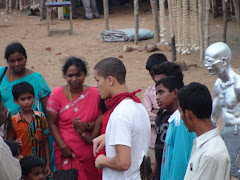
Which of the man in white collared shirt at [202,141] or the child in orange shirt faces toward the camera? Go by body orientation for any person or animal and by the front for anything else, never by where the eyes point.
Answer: the child in orange shirt

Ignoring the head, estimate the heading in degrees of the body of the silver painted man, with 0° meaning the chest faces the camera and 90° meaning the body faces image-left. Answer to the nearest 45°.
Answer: approximately 45°

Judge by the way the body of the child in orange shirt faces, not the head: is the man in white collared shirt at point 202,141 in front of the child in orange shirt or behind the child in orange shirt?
in front

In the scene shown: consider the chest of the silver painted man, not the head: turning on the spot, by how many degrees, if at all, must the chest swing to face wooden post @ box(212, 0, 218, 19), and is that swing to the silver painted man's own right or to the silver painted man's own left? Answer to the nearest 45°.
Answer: approximately 135° to the silver painted man's own right

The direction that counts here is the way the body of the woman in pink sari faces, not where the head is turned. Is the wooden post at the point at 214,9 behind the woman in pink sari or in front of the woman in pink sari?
behind

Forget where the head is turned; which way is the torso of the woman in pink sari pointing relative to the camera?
toward the camera

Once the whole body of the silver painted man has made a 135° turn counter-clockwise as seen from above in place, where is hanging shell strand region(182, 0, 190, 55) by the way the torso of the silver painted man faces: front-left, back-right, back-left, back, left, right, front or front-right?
left

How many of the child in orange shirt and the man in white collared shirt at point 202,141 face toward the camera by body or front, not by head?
1

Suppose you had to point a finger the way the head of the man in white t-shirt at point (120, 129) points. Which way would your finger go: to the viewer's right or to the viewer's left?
to the viewer's left

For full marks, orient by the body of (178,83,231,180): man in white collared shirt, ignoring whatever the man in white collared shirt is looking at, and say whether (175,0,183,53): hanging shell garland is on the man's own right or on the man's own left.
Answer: on the man's own right

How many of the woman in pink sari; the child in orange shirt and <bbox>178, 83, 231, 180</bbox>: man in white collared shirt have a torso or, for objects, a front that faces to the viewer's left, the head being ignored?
1

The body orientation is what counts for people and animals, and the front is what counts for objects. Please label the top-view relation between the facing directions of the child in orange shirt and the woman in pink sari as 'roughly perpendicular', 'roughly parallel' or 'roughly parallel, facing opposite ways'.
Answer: roughly parallel

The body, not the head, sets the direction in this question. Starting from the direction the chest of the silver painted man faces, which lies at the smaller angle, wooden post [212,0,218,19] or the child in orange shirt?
the child in orange shirt

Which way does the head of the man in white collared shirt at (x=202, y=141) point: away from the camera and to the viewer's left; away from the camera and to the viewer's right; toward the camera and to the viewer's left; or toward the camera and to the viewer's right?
away from the camera and to the viewer's left

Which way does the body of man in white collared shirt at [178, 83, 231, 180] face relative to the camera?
to the viewer's left

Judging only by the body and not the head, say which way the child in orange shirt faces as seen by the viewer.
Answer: toward the camera
